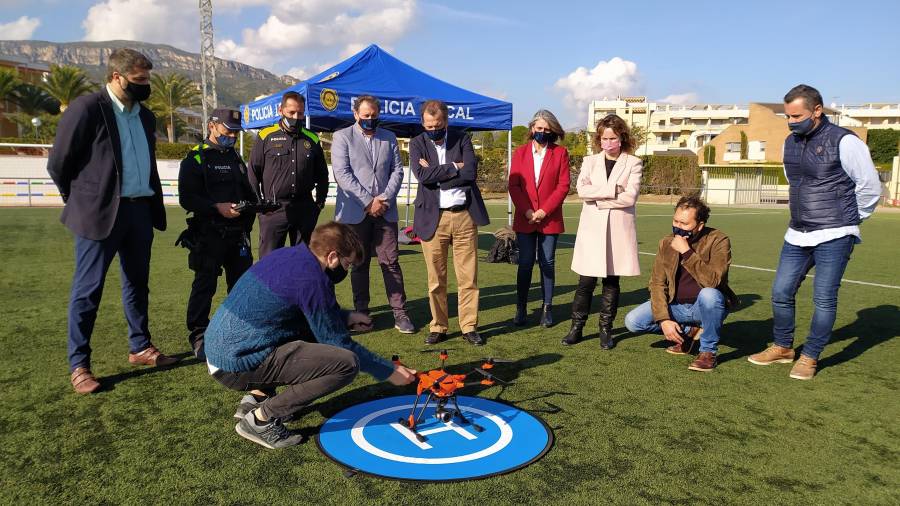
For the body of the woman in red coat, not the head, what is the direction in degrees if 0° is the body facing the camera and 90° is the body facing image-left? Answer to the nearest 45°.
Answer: approximately 0°

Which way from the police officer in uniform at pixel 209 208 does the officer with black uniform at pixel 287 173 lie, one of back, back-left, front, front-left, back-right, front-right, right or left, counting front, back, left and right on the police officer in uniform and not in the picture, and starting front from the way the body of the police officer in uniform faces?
left

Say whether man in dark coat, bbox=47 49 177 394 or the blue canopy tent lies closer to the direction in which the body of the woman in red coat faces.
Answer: the man in dark coat

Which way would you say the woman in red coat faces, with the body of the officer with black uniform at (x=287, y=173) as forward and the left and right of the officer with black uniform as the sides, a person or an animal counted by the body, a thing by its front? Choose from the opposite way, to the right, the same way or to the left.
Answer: the same way

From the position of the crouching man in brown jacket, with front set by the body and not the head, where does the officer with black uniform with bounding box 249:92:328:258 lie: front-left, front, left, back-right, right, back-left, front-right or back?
front-right

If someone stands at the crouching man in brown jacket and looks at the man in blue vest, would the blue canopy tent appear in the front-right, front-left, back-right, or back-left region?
back-left

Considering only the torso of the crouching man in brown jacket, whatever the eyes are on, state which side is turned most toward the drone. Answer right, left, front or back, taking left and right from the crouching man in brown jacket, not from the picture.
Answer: front

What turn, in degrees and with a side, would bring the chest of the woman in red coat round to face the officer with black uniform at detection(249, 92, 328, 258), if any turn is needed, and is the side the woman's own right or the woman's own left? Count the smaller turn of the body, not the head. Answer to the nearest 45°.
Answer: approximately 90° to the woman's own right

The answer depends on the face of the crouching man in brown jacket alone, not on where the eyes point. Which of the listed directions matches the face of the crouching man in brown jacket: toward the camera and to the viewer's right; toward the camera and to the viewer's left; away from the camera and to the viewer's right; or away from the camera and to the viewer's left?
toward the camera and to the viewer's left

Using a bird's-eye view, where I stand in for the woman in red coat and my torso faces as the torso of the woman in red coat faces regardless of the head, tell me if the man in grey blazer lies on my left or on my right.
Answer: on my right

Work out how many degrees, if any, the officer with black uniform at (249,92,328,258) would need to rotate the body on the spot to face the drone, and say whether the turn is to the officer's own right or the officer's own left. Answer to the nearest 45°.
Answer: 0° — they already face it

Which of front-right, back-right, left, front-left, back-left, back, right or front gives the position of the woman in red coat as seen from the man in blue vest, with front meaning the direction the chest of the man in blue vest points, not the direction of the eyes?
front-right

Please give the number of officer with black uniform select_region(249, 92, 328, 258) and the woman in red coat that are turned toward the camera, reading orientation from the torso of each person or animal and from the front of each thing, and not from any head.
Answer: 2

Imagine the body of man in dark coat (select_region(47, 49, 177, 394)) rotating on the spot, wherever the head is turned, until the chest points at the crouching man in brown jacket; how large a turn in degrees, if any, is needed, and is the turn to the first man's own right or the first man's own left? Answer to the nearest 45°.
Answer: approximately 45° to the first man's own left

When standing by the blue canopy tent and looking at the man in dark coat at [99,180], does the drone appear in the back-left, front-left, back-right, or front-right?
front-left

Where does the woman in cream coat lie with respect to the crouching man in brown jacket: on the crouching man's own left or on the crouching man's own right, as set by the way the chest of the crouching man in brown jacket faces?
on the crouching man's own right

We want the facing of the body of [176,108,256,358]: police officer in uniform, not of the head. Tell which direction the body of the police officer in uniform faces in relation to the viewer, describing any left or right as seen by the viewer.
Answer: facing the viewer and to the right of the viewer
